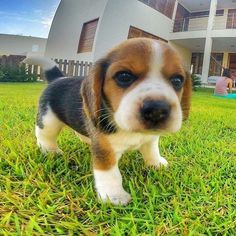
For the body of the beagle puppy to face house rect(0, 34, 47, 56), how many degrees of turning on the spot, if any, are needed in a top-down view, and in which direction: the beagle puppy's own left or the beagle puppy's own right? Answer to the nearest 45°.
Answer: approximately 135° to the beagle puppy's own left

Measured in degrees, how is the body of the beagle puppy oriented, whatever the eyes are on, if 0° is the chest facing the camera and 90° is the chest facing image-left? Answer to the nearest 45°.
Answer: approximately 315°

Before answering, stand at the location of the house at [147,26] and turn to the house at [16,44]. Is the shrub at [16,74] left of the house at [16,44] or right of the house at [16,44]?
left

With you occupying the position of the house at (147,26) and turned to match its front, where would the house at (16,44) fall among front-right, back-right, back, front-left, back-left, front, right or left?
right

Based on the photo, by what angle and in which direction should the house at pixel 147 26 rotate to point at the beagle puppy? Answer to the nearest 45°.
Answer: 0° — it already faces it

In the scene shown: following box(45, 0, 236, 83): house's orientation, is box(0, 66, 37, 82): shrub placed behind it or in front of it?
in front

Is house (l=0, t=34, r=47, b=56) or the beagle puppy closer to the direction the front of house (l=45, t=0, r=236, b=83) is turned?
the beagle puppy

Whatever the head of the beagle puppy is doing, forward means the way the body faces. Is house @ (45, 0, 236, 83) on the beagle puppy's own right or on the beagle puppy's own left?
on the beagle puppy's own left

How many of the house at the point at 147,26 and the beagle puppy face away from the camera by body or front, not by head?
0
